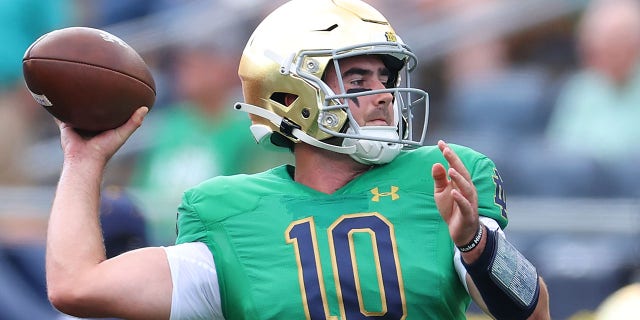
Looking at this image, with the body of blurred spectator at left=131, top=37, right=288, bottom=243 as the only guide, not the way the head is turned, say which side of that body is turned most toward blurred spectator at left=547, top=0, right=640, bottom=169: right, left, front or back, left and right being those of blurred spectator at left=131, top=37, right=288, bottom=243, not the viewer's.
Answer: left

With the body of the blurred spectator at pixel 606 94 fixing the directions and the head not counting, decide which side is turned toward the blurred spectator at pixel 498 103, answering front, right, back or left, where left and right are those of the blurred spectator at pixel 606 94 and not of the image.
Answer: right

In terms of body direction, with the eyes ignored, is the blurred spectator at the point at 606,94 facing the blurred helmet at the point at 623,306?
yes

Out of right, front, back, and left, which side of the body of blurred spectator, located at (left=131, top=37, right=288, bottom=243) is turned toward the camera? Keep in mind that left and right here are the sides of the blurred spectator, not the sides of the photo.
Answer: front

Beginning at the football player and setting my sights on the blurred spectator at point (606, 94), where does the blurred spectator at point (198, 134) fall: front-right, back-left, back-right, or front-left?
front-left

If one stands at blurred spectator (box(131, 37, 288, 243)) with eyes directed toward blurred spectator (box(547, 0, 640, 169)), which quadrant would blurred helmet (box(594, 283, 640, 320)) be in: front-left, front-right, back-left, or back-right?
front-right

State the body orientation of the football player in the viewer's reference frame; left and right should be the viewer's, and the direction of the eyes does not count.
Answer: facing the viewer

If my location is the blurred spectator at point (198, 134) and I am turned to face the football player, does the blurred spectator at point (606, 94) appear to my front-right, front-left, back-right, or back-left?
front-left

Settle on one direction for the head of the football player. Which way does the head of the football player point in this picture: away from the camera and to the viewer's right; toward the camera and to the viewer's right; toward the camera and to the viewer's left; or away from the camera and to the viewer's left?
toward the camera and to the viewer's right

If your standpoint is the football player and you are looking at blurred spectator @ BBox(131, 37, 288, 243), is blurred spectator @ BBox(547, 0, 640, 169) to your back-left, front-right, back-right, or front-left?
front-right

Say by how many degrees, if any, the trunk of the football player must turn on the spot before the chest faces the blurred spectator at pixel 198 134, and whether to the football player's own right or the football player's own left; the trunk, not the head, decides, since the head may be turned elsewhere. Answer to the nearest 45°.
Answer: approximately 180°

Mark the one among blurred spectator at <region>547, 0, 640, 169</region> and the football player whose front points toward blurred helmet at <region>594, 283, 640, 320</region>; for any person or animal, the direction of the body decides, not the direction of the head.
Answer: blurred spectator at <region>547, 0, 640, 169</region>

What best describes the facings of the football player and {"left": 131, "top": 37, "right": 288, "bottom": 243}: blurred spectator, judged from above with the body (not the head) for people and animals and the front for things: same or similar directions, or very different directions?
same or similar directions

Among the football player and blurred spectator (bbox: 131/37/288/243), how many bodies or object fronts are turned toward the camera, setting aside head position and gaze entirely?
2
